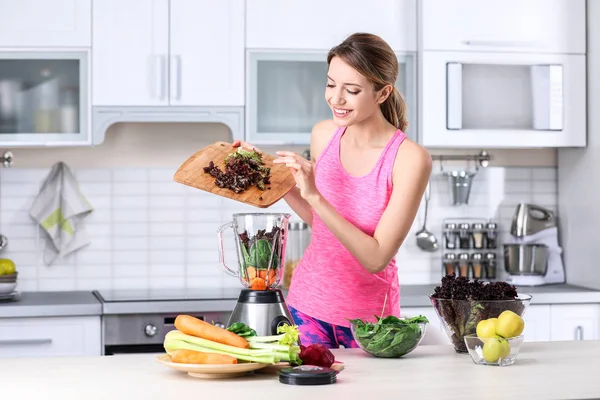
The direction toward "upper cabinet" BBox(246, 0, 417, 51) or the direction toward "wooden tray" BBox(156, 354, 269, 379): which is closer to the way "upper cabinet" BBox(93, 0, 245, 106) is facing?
the wooden tray

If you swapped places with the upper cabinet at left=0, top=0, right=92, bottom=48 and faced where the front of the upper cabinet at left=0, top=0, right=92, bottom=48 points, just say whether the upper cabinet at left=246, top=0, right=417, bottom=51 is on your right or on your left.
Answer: on your left

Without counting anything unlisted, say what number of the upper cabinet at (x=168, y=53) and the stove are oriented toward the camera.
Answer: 2

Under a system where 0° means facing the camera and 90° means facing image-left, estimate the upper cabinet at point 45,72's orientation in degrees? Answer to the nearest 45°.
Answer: approximately 0°

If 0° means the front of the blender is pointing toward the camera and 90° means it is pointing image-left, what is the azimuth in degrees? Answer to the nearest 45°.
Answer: approximately 315°

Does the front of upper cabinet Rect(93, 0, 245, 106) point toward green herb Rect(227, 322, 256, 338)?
yes

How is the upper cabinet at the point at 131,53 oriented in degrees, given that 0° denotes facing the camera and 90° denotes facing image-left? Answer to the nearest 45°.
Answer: approximately 0°
